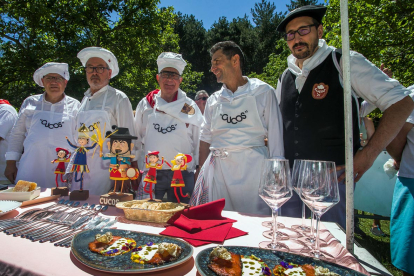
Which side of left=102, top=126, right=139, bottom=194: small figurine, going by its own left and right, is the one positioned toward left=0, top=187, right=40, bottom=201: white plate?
right

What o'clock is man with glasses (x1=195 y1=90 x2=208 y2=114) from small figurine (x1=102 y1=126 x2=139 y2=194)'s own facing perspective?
The man with glasses is roughly at 7 o'clock from the small figurine.

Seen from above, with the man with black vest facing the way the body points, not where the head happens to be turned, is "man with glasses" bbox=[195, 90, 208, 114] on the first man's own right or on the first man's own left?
on the first man's own right

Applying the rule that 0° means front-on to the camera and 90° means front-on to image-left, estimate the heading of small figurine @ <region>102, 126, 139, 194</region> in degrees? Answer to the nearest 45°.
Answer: approximately 0°

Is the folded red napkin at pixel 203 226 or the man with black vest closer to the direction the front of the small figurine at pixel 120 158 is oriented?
the folded red napkin

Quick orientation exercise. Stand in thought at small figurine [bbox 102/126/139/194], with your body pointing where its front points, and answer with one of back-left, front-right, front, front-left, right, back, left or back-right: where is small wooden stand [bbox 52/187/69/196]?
back-right

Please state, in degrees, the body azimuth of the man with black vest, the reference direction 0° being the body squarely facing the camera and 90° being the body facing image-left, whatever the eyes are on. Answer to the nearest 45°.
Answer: approximately 45°

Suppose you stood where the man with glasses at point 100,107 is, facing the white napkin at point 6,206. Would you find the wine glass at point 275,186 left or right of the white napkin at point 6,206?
left

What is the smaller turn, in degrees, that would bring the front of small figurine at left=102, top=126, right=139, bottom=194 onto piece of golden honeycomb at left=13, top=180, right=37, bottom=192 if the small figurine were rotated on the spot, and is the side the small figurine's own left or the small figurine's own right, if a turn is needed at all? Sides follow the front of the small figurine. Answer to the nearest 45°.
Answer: approximately 90° to the small figurine's own right
